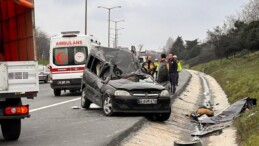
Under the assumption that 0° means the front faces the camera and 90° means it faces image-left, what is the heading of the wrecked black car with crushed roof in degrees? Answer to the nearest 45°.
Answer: approximately 315°

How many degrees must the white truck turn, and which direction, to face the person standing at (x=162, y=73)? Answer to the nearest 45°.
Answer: approximately 45° to its right

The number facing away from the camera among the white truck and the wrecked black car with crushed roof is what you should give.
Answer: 1

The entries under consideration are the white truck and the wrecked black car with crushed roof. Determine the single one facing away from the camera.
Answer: the white truck

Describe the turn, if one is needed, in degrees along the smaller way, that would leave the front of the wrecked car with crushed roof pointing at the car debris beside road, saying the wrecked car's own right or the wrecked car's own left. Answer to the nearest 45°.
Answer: approximately 45° to the wrecked car's own left

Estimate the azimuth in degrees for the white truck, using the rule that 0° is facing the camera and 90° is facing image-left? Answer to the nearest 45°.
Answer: approximately 180°

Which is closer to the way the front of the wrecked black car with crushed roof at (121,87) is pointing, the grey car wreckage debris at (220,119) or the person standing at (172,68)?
the grey car wreckage debris
